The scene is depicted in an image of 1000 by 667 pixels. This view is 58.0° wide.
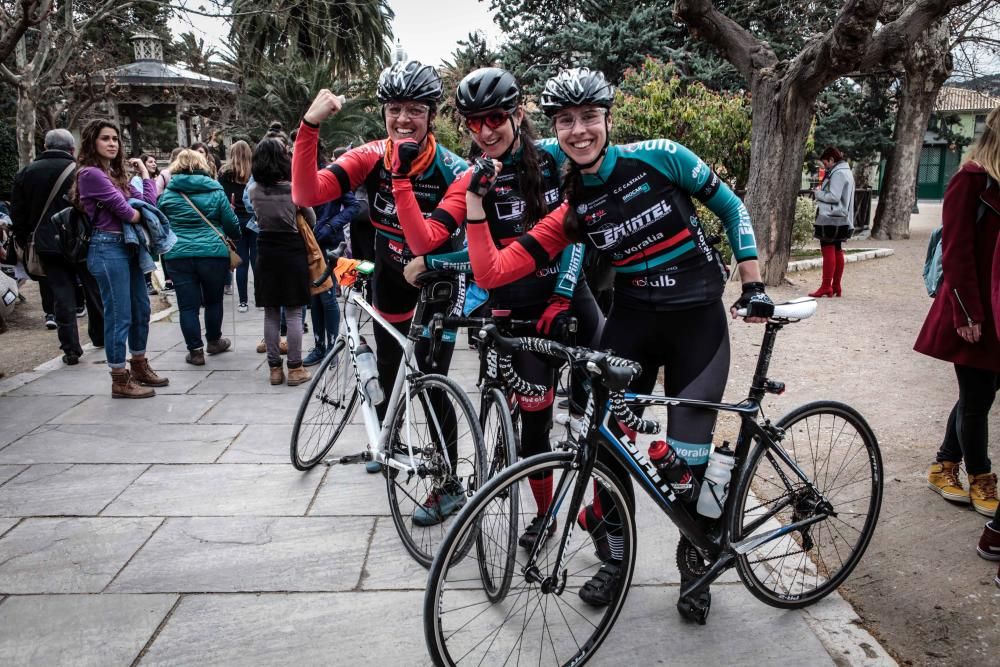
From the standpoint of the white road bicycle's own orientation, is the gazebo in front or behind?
in front

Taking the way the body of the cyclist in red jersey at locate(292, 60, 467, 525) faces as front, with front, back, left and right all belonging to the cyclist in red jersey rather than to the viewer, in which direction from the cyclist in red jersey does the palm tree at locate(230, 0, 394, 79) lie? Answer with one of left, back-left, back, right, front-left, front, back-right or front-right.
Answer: back

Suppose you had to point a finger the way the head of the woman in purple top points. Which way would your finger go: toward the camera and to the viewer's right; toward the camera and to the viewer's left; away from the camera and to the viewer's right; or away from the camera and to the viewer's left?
toward the camera and to the viewer's right

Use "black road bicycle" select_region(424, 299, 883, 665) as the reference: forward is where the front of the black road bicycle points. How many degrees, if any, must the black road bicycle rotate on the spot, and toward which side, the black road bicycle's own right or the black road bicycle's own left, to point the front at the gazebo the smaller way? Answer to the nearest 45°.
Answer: approximately 90° to the black road bicycle's own right

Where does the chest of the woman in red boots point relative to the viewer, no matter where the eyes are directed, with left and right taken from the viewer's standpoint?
facing to the left of the viewer

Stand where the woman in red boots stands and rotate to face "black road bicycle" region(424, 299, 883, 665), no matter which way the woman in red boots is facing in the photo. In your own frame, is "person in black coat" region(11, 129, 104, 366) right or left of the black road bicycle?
right

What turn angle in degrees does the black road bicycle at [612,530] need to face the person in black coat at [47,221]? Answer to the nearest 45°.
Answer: approximately 90° to its right

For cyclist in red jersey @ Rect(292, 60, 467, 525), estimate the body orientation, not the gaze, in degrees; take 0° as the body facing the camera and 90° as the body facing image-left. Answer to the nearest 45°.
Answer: approximately 0°
